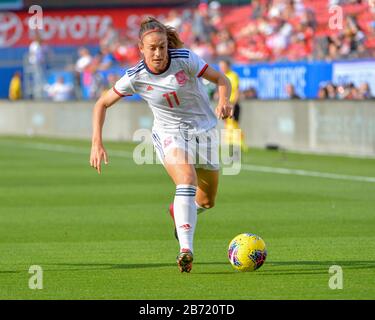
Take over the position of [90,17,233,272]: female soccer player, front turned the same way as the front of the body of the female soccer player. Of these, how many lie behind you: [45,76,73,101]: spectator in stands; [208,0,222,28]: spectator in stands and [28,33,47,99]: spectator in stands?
3

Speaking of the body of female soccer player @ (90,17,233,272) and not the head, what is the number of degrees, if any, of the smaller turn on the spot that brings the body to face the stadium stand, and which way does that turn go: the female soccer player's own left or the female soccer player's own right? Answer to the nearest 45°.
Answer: approximately 180°

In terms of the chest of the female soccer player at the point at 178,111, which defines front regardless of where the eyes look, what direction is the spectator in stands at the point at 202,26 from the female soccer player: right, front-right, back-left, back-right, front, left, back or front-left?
back

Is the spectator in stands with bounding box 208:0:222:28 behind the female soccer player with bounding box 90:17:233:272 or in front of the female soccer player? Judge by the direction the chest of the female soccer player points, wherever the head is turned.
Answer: behind

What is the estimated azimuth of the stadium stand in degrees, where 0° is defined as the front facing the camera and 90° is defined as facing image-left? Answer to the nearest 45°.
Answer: approximately 0°

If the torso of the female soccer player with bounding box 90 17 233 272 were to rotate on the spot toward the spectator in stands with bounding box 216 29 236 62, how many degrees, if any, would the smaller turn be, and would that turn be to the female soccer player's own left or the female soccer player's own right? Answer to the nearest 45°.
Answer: approximately 180°

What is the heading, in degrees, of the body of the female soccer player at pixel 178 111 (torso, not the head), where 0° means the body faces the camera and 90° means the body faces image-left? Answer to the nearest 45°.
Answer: approximately 0°

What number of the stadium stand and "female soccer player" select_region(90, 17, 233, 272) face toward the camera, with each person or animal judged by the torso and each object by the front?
2

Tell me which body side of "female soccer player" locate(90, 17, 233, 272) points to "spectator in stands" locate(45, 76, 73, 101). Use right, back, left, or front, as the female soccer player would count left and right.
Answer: back
